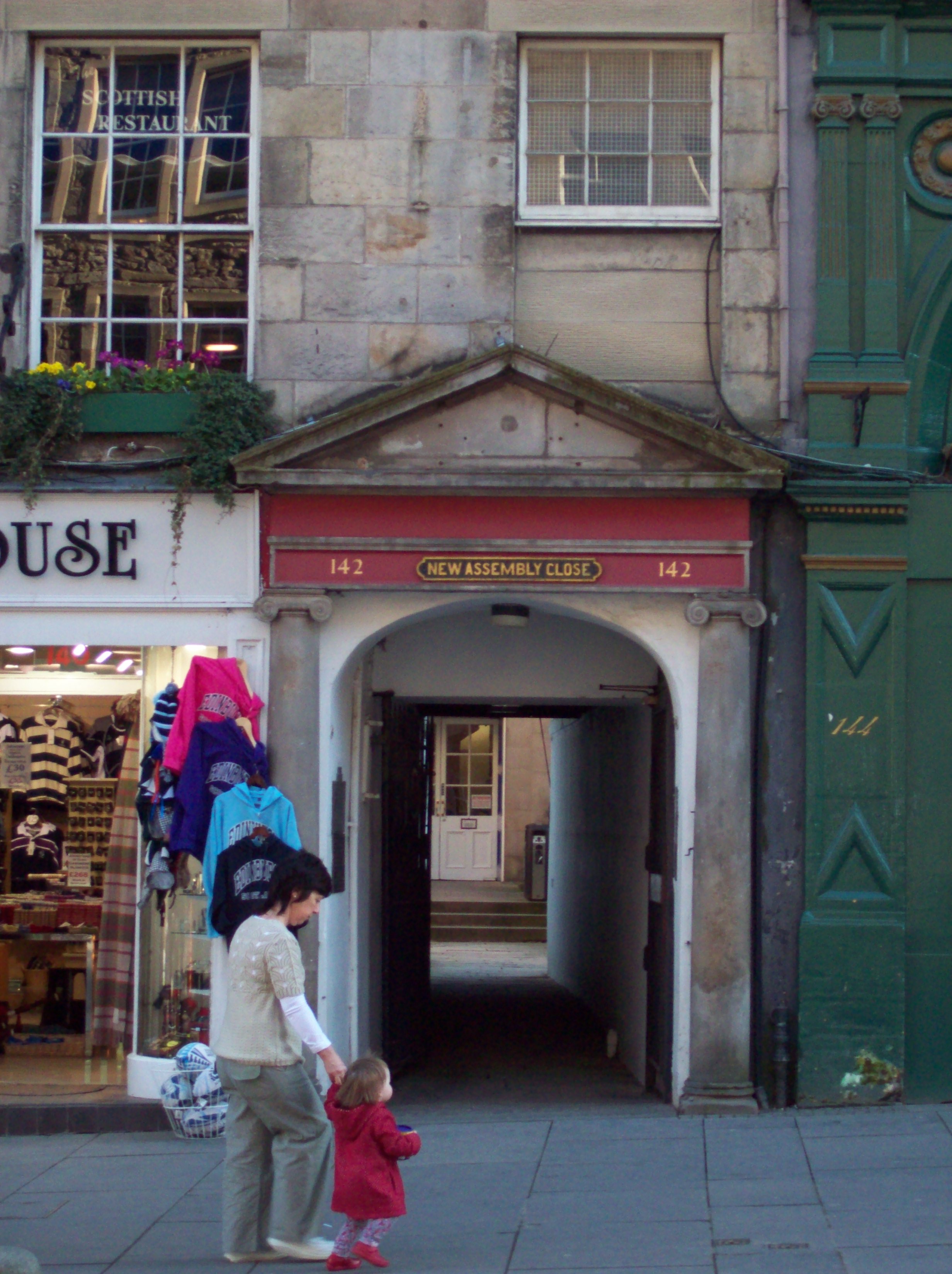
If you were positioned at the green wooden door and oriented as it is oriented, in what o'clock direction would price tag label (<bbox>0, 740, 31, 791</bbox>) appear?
The price tag label is roughly at 3 o'clock from the green wooden door.

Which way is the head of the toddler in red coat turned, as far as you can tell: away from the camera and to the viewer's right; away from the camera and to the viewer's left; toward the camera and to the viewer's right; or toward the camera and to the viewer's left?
away from the camera and to the viewer's right

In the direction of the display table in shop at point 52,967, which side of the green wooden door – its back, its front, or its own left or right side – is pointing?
right

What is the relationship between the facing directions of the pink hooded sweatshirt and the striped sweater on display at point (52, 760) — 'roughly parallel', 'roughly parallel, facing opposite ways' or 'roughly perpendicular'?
roughly parallel

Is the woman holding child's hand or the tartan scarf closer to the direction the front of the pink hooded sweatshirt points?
the woman holding child's hand

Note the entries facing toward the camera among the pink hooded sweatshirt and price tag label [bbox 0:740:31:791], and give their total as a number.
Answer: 2

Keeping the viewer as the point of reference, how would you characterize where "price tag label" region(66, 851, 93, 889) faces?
facing the viewer

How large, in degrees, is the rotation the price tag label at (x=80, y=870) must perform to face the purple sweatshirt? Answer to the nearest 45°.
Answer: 0° — it already faces it

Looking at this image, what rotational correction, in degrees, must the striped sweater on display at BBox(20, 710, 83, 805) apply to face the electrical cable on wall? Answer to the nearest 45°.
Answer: approximately 45° to its left

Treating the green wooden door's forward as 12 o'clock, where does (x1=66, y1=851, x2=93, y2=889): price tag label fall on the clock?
The price tag label is roughly at 3 o'clock from the green wooden door.

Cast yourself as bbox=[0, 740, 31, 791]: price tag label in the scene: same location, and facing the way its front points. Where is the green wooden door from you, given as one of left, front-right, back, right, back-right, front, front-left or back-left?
front-left

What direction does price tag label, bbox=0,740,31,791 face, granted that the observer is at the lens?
facing the viewer

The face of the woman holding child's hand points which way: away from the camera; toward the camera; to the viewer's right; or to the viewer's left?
to the viewer's right

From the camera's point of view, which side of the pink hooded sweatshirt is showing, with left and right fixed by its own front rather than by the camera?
front

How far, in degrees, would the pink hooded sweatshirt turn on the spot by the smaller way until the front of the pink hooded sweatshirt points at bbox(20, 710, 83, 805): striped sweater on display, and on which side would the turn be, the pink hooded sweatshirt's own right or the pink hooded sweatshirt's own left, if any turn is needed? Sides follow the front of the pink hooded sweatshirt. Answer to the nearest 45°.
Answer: approximately 135° to the pink hooded sweatshirt's own right

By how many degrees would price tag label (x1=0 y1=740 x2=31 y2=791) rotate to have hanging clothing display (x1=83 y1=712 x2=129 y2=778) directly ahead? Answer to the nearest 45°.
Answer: approximately 90° to its left
